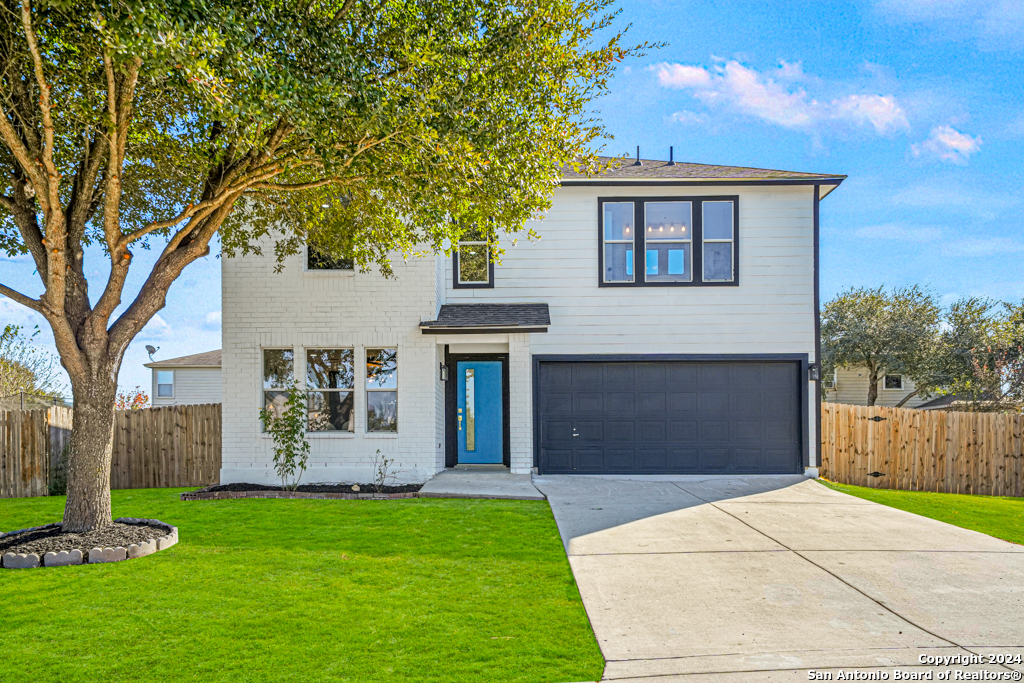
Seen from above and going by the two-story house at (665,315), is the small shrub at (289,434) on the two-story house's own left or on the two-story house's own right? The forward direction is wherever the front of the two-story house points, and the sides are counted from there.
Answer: on the two-story house's own right

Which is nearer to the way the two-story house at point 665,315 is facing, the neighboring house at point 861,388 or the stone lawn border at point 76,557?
the stone lawn border

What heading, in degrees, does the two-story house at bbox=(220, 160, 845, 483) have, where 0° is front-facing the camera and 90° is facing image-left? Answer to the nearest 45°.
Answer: approximately 0°

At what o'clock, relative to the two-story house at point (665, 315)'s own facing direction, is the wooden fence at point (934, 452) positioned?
The wooden fence is roughly at 9 o'clock from the two-story house.

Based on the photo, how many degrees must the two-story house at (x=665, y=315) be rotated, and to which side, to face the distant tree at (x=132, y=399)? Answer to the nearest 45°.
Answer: approximately 135° to its right
